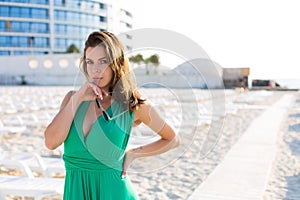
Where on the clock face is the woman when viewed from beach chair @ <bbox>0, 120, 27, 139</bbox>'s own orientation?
The woman is roughly at 3 o'clock from the beach chair.

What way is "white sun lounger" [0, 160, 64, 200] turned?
to the viewer's right

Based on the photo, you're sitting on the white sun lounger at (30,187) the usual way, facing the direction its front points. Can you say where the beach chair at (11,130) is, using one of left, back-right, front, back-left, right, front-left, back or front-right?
left

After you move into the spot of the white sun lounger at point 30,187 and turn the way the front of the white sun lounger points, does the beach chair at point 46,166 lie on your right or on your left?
on your left

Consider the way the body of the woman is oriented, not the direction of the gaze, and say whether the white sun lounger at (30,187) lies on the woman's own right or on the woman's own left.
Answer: on the woman's own right

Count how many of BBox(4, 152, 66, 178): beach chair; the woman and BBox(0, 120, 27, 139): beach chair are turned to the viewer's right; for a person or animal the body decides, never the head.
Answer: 2

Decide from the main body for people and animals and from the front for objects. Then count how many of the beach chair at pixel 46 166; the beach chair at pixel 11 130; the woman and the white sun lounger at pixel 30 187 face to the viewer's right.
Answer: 3

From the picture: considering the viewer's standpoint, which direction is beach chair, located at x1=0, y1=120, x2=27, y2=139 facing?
facing to the right of the viewer

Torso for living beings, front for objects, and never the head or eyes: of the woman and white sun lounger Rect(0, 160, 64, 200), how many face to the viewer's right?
1
